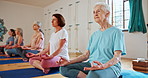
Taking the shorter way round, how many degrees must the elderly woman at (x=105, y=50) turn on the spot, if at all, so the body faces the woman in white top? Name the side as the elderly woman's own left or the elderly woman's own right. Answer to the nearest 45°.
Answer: approximately 90° to the elderly woman's own right

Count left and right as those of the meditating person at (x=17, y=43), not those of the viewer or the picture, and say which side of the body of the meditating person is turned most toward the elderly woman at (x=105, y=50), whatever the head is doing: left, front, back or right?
left

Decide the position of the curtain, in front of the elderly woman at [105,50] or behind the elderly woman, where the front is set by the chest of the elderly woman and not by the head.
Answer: behind

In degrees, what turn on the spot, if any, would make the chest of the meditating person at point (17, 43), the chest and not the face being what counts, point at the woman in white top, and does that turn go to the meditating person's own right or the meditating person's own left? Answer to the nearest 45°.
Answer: approximately 90° to the meditating person's own left

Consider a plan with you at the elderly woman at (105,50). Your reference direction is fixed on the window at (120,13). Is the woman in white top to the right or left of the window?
left

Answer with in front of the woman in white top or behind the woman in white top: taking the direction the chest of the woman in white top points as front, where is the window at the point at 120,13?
behind

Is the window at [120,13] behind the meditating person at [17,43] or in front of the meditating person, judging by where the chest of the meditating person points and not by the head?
behind

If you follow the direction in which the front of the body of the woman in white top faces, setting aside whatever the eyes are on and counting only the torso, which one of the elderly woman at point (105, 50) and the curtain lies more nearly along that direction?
the elderly woman

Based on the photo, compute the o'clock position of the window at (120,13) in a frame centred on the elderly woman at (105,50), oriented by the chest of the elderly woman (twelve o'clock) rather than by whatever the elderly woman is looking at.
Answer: The window is roughly at 5 o'clock from the elderly woman.
